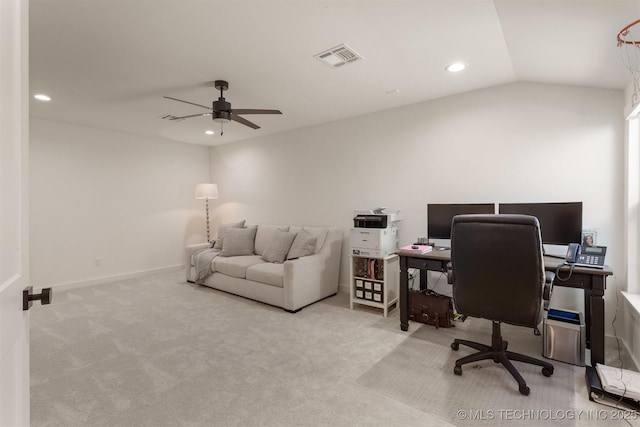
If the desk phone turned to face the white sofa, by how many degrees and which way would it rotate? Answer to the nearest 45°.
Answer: approximately 90° to its right

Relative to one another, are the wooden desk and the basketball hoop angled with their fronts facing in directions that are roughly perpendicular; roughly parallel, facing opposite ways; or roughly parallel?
roughly perpendicular

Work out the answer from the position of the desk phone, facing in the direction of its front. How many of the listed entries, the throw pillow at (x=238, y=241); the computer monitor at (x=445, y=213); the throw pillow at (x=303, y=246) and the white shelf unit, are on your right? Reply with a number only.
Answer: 4

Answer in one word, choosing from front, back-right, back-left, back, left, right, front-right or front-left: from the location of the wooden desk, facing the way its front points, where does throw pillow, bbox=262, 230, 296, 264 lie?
right

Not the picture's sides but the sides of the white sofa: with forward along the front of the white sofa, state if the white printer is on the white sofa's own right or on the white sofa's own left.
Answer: on the white sofa's own left

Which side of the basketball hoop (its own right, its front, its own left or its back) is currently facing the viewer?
left
